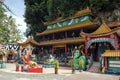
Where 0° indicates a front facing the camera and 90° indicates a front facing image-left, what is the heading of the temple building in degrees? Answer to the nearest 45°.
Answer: approximately 45°
